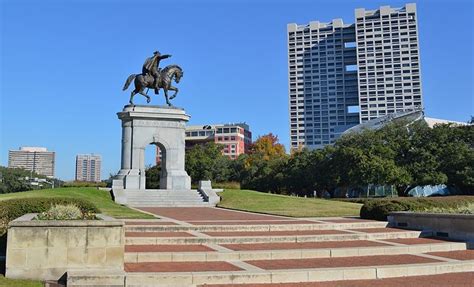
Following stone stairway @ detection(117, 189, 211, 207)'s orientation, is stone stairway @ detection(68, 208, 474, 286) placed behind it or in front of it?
in front

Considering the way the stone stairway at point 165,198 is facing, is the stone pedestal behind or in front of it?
behind

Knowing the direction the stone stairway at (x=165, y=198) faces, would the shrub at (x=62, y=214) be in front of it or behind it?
in front

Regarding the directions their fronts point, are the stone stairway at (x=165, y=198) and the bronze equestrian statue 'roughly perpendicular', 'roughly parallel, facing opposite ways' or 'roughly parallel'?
roughly perpendicular

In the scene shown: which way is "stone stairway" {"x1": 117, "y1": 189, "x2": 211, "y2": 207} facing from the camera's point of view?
toward the camera

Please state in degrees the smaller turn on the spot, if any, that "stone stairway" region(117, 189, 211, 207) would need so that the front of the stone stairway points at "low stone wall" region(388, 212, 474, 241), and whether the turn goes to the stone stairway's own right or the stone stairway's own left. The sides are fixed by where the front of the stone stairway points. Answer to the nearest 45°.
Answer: approximately 45° to the stone stairway's own left

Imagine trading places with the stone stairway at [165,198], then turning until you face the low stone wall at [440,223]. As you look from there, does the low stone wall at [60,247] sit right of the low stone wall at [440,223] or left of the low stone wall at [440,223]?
right
